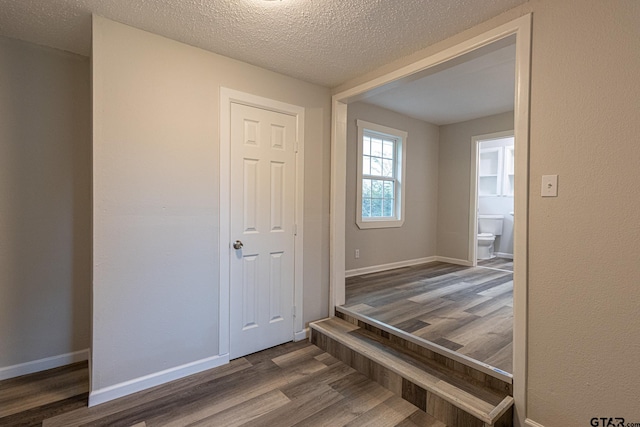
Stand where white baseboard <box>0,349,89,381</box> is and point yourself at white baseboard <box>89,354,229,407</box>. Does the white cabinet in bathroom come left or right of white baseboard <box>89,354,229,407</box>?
left

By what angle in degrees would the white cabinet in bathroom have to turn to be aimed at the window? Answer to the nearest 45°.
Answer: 0° — it already faces it

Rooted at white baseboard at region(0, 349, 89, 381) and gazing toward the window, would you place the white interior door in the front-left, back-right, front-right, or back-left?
front-right

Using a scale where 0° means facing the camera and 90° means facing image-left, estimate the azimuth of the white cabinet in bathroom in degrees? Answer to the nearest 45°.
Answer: approximately 45°

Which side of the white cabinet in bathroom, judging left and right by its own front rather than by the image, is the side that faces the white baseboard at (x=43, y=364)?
front

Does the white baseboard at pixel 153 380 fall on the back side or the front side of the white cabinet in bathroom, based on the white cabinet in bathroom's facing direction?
on the front side

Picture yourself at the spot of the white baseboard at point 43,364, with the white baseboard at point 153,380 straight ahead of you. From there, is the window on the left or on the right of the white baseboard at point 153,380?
left

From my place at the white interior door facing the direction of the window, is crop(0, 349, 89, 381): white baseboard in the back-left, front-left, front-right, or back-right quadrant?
back-left
